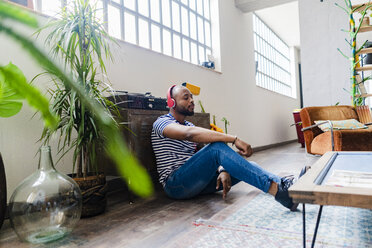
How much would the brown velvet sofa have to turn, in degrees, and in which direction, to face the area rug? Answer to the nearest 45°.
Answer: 0° — it already faces it

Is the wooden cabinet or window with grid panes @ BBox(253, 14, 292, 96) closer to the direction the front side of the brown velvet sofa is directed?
the wooden cabinet

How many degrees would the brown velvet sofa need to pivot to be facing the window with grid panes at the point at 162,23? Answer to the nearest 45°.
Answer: approximately 90° to its right

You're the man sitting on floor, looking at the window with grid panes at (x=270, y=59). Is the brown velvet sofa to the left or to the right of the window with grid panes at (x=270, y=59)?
right
